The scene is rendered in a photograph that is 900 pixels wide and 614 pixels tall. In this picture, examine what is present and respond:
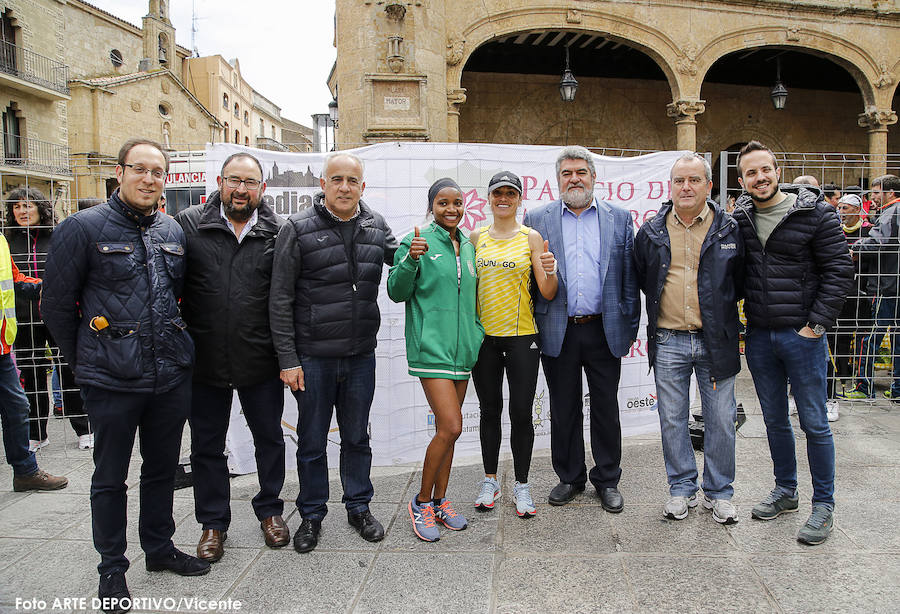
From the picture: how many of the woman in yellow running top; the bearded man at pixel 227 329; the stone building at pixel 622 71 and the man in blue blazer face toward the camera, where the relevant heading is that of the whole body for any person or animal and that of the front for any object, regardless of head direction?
4

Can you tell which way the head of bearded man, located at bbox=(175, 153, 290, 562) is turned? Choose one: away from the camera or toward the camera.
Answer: toward the camera

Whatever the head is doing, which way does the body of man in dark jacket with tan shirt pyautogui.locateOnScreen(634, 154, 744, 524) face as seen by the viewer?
toward the camera

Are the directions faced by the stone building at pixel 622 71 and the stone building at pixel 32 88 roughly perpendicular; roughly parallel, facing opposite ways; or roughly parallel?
roughly perpendicular

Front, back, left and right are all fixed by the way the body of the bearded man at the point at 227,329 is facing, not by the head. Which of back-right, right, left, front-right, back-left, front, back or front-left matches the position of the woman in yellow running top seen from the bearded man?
left

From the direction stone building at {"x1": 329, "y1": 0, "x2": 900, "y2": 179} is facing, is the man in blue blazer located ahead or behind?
ahead

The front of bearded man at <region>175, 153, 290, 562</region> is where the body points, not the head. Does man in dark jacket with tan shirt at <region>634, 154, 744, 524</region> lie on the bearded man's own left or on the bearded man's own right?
on the bearded man's own left

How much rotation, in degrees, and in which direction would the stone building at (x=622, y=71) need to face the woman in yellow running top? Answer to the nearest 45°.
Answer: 0° — it already faces them

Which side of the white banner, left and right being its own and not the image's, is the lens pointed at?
front

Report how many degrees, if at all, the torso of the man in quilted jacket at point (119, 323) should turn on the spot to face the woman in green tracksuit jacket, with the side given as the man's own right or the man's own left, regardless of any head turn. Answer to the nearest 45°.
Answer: approximately 45° to the man's own left

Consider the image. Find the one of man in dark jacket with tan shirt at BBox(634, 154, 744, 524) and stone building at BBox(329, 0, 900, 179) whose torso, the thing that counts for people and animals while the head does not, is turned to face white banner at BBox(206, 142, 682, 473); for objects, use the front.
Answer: the stone building

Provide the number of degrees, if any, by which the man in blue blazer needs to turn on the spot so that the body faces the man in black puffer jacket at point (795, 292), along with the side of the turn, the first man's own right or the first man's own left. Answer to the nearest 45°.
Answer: approximately 90° to the first man's own left

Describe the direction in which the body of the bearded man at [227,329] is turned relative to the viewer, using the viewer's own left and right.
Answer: facing the viewer
